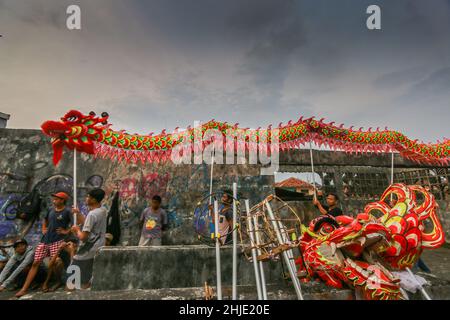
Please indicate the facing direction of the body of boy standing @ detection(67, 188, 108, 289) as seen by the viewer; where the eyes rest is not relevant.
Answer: to the viewer's left

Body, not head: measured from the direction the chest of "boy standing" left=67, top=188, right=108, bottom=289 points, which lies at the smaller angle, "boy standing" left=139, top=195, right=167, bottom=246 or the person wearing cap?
the person wearing cap

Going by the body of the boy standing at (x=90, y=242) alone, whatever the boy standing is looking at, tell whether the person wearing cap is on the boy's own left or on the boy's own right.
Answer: on the boy's own right

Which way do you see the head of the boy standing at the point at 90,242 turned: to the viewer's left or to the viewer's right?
to the viewer's left

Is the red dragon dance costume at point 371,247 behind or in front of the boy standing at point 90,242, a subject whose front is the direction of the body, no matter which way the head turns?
behind

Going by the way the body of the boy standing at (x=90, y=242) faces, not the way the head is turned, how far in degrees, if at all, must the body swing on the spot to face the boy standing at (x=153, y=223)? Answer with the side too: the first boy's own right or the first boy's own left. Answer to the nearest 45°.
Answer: approximately 135° to the first boy's own right
